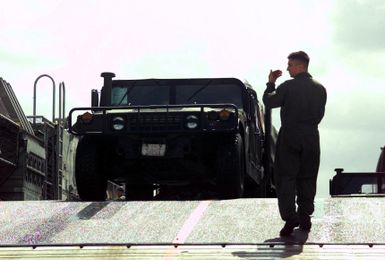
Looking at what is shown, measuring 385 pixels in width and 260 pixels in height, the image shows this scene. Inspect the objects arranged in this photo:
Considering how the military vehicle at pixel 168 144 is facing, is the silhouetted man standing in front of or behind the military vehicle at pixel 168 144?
in front

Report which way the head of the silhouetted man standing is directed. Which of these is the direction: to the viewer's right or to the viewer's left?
to the viewer's left

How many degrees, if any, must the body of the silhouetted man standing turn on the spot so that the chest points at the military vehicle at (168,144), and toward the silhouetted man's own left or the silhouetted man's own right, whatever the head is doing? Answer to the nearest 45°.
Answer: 0° — they already face it

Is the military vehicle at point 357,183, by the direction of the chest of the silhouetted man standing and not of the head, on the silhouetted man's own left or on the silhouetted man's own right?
on the silhouetted man's own right

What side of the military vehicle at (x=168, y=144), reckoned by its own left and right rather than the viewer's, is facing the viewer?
front

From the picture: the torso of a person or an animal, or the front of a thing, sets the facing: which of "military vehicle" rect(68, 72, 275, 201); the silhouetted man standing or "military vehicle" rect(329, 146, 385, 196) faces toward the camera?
"military vehicle" rect(68, 72, 275, 201)

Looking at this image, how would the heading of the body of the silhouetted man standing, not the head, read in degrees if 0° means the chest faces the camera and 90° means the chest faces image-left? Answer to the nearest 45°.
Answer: approximately 135°

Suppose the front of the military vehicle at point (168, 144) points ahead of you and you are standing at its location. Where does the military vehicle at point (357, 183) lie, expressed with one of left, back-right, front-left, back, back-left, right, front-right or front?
back-left

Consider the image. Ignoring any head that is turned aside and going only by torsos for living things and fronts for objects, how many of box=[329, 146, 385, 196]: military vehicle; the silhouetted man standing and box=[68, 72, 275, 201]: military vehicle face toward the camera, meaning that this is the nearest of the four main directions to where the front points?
1
